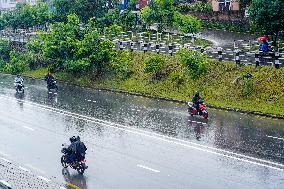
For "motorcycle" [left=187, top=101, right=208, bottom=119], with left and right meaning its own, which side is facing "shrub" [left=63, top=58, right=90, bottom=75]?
back

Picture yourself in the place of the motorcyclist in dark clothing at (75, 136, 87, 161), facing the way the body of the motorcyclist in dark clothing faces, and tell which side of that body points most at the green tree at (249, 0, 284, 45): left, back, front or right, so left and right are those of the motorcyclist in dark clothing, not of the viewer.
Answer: right

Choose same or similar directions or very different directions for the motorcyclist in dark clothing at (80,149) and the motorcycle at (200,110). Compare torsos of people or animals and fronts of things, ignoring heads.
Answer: very different directions

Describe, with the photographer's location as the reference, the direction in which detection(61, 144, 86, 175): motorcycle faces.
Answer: facing away from the viewer and to the left of the viewer

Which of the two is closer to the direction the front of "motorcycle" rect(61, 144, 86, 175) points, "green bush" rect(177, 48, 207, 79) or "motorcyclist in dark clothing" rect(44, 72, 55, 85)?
the motorcyclist in dark clothing

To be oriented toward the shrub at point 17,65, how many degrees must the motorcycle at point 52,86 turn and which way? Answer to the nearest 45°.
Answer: approximately 135° to its left

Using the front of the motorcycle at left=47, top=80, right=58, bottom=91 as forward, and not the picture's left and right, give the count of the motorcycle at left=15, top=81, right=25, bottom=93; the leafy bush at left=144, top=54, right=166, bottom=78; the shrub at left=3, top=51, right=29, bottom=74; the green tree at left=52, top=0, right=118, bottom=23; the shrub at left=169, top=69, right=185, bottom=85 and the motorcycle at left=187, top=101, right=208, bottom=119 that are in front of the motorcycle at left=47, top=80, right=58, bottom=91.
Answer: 3

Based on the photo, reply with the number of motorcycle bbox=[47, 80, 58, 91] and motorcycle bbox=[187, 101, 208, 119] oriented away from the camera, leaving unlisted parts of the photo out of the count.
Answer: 0

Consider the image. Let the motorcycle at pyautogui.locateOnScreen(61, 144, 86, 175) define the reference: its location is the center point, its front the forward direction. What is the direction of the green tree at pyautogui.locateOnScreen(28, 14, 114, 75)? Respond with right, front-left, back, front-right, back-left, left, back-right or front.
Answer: front-right

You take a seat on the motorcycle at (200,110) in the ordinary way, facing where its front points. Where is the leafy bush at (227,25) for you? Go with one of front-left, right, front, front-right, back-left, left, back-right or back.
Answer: back-left

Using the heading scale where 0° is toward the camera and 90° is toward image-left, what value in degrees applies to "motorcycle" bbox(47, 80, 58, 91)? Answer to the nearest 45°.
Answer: approximately 315°

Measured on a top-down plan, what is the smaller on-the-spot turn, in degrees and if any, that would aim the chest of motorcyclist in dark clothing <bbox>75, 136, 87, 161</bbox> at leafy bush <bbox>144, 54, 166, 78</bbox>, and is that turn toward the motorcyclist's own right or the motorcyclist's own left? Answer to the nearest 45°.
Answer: approximately 45° to the motorcyclist's own right

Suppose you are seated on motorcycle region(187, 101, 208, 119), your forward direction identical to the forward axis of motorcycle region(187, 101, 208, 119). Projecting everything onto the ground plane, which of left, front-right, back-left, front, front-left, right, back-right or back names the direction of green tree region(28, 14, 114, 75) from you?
back

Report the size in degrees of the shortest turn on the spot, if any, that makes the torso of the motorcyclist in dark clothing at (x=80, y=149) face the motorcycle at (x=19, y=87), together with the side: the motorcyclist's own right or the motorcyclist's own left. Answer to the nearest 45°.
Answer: approximately 45° to the motorcyclist's own right
